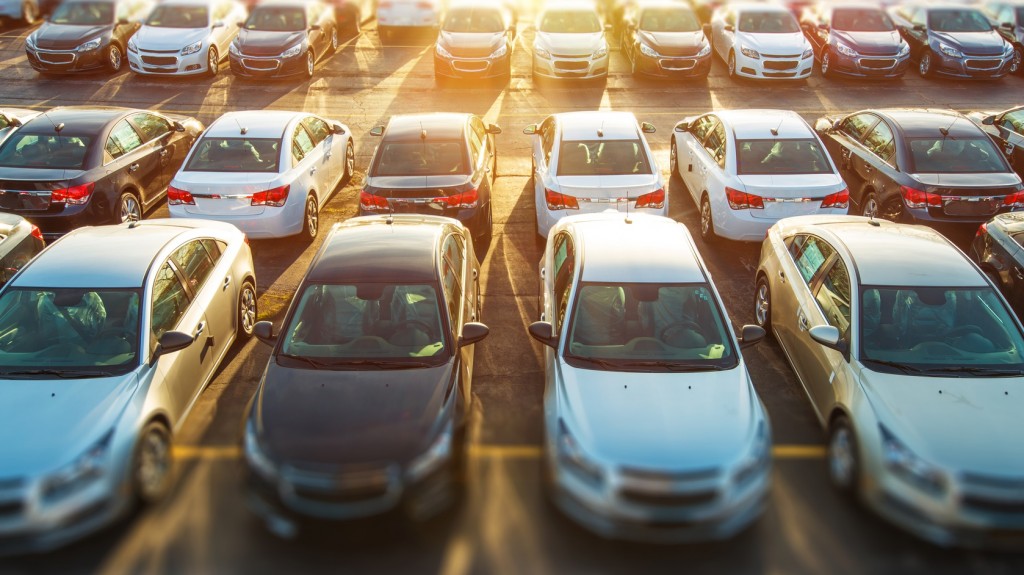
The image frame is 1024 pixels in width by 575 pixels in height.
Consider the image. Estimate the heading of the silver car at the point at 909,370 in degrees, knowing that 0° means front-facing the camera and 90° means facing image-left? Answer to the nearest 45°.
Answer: approximately 315°

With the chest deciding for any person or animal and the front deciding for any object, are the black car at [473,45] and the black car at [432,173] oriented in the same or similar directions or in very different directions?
very different directions

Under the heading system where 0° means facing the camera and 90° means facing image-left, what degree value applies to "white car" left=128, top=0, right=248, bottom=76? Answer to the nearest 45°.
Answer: approximately 45°

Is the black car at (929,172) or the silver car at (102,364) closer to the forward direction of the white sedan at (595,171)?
the black car

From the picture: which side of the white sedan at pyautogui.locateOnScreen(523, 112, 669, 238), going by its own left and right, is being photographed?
back

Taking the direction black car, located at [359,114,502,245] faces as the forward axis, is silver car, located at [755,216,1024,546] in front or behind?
behind

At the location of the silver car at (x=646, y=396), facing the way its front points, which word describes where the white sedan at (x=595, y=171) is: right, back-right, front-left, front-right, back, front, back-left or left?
back

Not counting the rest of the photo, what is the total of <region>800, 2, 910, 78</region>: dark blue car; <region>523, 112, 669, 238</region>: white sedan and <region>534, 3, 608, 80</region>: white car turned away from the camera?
1

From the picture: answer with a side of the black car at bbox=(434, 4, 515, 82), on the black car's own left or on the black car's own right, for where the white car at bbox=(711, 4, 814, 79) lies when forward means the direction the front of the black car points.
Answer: on the black car's own left

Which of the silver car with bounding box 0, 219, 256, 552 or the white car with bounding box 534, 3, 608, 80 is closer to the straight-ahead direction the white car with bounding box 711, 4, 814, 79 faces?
the silver car

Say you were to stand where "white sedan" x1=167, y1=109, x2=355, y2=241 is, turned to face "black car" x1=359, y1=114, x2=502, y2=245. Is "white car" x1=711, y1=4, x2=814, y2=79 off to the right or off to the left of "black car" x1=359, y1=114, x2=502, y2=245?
left

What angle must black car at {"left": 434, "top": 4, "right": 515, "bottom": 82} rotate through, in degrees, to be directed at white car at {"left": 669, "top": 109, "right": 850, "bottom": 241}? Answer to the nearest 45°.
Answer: approximately 45° to its left
